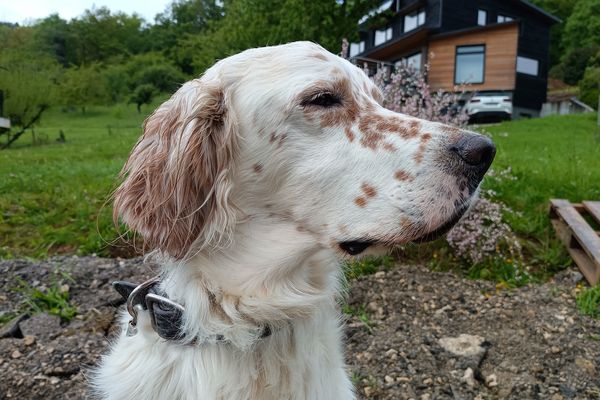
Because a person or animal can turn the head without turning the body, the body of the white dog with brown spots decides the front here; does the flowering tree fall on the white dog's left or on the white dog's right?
on the white dog's left

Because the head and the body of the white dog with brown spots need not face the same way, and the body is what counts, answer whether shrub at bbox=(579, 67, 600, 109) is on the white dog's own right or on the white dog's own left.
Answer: on the white dog's own left

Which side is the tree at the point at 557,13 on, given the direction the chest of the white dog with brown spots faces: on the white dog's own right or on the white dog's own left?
on the white dog's own left
